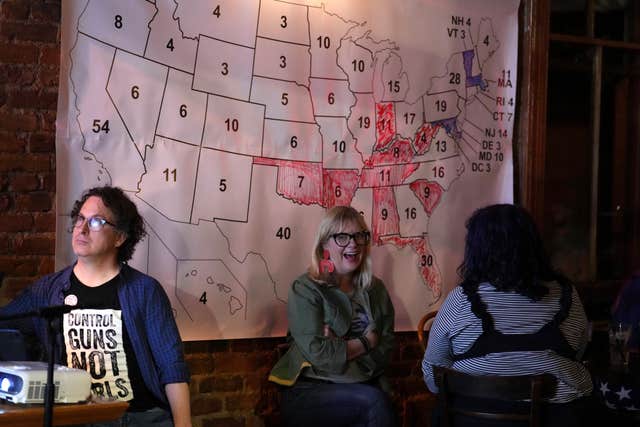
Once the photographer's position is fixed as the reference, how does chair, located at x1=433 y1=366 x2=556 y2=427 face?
facing away from the viewer

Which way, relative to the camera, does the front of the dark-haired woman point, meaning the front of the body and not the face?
away from the camera

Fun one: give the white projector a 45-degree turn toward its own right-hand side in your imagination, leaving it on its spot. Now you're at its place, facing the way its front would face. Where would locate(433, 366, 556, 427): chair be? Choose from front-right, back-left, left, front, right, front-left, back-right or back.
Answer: back

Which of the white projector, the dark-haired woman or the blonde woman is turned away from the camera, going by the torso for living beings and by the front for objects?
the dark-haired woman

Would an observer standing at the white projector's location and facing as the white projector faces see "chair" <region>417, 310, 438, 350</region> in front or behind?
behind

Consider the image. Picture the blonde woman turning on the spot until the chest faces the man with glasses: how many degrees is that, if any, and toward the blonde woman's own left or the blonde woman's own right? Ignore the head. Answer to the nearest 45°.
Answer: approximately 90° to the blonde woman's own right

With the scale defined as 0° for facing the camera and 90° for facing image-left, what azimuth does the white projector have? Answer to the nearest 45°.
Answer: approximately 45°

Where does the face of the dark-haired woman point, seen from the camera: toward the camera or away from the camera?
away from the camera
